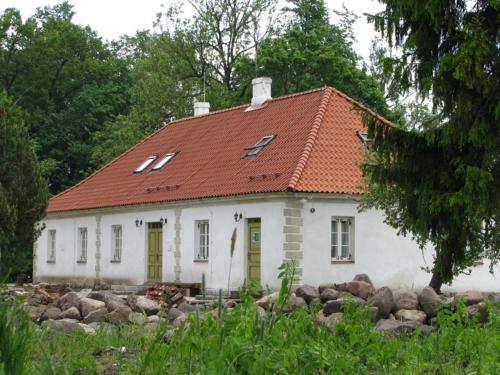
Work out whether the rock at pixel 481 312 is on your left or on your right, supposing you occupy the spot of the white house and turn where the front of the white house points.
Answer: on your left

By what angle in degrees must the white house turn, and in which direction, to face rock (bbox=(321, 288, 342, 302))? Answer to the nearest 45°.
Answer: approximately 45° to its left

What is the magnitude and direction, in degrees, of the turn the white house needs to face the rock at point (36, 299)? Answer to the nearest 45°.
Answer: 0° — it already faces it

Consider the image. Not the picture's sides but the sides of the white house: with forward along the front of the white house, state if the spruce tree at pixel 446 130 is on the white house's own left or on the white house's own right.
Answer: on the white house's own left

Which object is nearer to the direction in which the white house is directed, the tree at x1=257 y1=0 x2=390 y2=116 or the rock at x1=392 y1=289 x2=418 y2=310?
the rock

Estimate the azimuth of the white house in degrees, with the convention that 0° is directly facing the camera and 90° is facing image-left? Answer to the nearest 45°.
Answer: approximately 45°

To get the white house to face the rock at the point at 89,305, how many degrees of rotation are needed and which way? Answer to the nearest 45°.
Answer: approximately 45° to its left

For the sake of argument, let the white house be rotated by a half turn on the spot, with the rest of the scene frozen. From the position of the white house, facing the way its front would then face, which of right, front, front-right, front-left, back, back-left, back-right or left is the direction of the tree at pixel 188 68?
front-left
